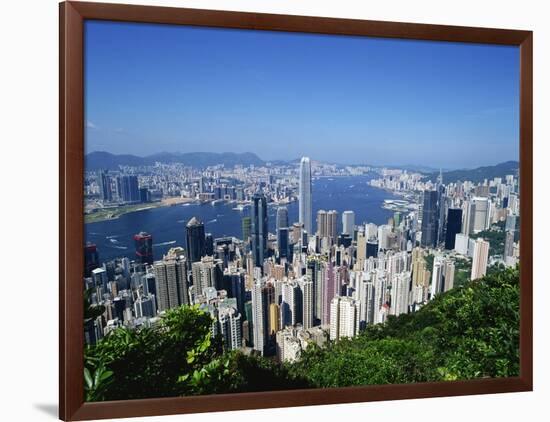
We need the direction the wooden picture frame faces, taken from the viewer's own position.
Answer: facing the viewer and to the right of the viewer
